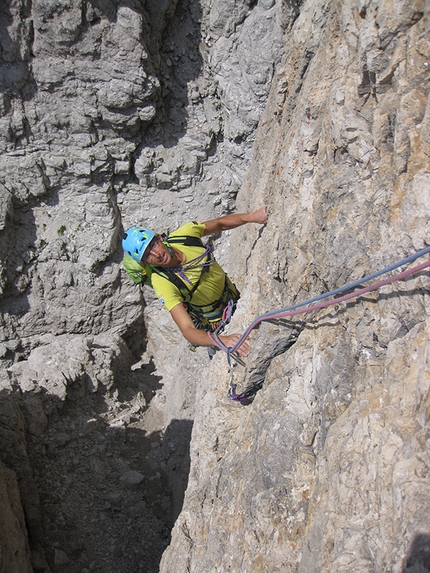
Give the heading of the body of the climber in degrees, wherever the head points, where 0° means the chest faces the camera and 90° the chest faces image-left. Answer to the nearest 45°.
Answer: approximately 315°
